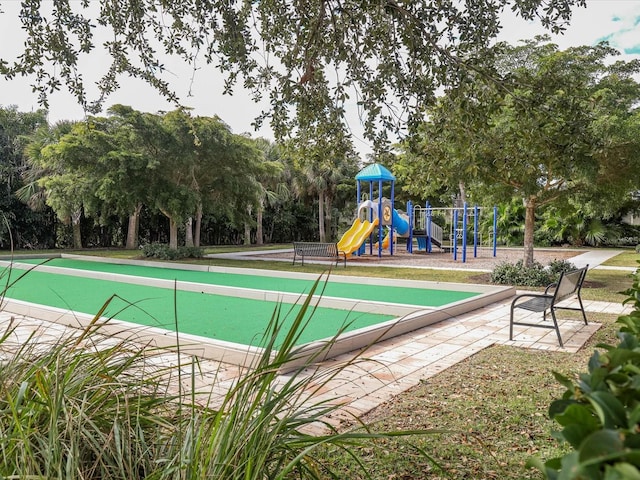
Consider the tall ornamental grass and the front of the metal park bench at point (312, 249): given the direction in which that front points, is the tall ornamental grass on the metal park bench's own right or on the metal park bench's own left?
on the metal park bench's own right

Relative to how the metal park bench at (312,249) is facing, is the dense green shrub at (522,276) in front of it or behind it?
in front

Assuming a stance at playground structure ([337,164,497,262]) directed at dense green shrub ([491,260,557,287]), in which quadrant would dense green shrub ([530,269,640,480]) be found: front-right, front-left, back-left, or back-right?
front-right

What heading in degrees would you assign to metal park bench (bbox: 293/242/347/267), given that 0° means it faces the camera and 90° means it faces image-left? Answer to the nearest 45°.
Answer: approximately 315°
